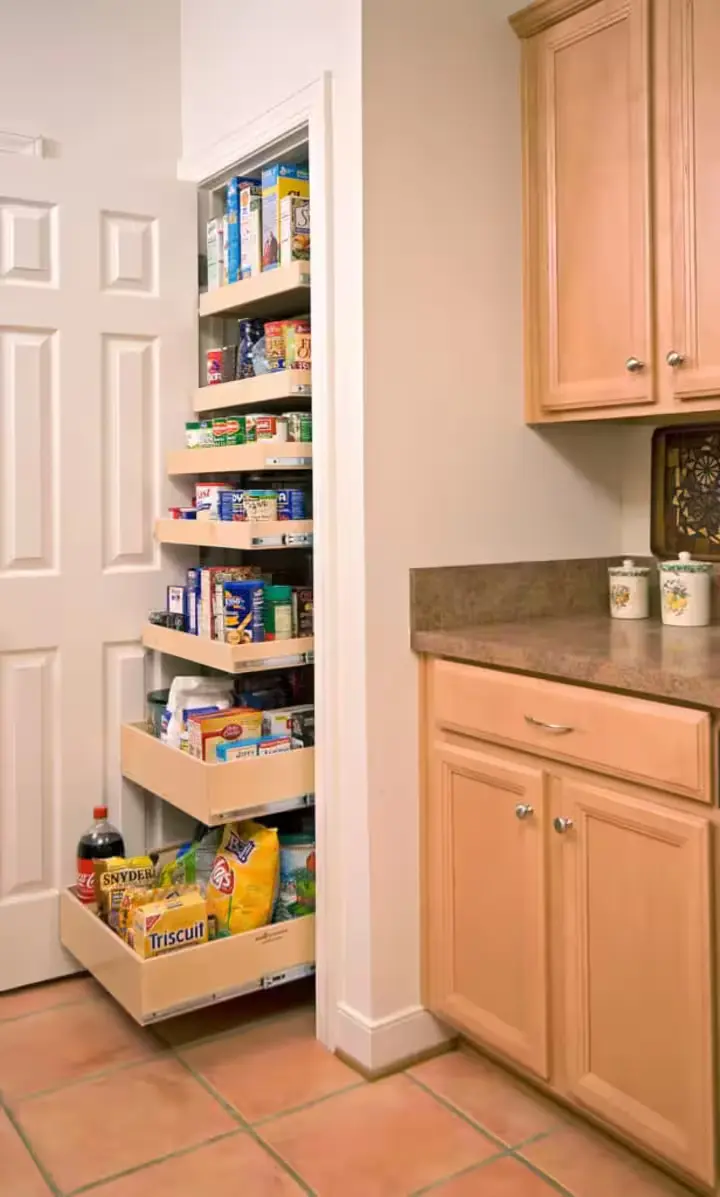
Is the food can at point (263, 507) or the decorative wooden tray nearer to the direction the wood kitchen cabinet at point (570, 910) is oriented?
the food can
